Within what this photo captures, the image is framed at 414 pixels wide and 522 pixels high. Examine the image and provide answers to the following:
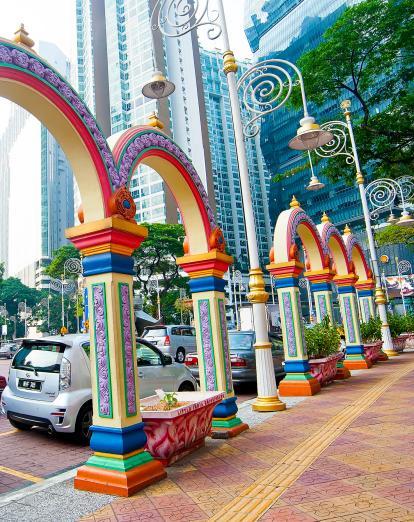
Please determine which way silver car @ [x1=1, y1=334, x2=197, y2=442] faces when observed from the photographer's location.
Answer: facing away from the viewer and to the right of the viewer

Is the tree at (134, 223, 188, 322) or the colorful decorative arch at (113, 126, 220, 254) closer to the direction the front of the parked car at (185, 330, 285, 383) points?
the tree

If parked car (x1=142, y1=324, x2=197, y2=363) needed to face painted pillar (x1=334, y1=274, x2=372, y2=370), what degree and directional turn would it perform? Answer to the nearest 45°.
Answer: approximately 90° to its right

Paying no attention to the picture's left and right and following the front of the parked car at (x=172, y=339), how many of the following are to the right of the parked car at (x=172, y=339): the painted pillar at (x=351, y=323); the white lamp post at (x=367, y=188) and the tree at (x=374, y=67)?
3

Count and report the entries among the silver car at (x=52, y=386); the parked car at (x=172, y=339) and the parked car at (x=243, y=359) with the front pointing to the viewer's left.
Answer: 0

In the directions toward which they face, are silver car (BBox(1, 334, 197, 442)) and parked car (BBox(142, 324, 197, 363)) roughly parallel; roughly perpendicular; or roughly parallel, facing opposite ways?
roughly parallel

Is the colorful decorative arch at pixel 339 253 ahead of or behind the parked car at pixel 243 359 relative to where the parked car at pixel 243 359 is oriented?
ahead

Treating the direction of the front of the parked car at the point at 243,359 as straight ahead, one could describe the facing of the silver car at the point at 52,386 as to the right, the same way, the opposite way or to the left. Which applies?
the same way

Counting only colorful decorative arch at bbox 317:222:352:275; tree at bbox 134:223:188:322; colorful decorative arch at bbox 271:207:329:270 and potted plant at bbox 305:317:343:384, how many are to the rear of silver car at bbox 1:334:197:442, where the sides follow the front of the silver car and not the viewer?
0

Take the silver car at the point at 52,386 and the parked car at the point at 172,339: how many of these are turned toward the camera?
0

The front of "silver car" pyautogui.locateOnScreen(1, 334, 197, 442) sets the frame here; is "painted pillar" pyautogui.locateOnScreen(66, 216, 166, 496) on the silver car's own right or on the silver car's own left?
on the silver car's own right

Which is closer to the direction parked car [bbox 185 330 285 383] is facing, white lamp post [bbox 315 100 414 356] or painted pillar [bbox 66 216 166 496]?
the white lamp post

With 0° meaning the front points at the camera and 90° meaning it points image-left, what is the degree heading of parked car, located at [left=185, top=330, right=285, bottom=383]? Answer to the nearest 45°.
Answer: approximately 225°

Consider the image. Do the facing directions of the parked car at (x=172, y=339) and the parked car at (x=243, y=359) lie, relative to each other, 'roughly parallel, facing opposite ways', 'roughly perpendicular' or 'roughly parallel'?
roughly parallel

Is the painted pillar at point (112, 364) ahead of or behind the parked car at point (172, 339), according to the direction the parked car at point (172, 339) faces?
behind

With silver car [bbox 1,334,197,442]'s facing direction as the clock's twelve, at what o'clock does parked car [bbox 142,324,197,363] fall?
The parked car is roughly at 11 o'clock from the silver car.

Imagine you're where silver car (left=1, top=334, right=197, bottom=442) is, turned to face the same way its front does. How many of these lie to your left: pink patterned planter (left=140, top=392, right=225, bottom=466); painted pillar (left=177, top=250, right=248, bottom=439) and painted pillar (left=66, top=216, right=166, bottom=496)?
0

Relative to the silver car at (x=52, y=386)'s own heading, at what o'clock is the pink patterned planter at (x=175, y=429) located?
The pink patterned planter is roughly at 3 o'clock from the silver car.

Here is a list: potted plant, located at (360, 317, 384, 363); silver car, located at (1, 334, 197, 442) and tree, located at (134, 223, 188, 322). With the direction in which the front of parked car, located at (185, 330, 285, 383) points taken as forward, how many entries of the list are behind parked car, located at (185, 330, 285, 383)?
1

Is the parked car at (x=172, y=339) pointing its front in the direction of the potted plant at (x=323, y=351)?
no
